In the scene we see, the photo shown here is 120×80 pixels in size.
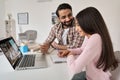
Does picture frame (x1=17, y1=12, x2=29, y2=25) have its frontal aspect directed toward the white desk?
yes

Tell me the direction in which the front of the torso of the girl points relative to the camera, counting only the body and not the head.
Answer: to the viewer's left

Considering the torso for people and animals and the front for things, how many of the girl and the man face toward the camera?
1

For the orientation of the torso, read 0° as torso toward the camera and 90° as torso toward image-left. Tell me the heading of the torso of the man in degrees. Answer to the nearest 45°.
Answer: approximately 0°

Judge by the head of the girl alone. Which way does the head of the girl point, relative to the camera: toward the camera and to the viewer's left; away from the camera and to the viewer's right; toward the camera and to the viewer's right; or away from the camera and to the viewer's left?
away from the camera and to the viewer's left

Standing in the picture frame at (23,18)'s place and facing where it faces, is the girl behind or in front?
in front

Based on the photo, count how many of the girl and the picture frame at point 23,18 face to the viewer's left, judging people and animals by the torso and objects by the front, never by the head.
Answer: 1

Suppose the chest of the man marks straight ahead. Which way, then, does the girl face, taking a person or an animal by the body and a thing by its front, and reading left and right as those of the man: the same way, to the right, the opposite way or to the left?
to the right
